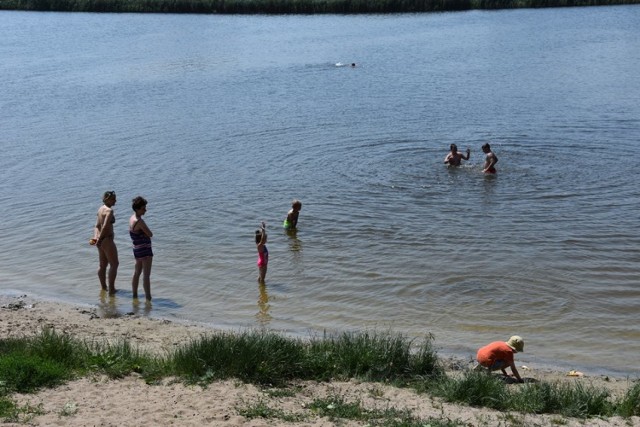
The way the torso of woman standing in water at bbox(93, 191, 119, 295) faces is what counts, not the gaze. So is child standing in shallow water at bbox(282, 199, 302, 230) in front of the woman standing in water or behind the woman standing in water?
in front

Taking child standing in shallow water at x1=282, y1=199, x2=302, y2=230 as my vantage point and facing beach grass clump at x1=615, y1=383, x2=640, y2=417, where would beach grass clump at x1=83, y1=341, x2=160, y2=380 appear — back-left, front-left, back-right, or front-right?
front-right

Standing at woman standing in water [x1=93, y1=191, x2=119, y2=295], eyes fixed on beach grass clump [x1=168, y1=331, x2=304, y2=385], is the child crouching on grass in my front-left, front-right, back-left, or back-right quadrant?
front-left

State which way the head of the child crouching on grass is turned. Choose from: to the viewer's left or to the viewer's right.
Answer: to the viewer's right

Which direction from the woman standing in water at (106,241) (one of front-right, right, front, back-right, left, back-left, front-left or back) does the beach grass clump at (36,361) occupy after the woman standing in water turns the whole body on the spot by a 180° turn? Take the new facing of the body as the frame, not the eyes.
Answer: front-left

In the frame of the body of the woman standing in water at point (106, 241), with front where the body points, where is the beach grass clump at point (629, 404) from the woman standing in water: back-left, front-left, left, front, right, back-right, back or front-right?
right

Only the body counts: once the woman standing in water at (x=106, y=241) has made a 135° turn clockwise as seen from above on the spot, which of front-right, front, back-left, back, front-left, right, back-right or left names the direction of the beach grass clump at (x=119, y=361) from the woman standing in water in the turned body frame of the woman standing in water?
front

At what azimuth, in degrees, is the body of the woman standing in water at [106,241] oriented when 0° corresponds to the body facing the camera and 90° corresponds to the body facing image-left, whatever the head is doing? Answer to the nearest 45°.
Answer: approximately 225°

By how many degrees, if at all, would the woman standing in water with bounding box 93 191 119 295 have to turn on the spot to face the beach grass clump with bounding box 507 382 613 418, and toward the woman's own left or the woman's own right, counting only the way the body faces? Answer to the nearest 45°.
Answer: approximately 90° to the woman's own right

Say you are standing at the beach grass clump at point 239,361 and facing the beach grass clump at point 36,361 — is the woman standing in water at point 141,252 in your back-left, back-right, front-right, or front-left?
front-right
